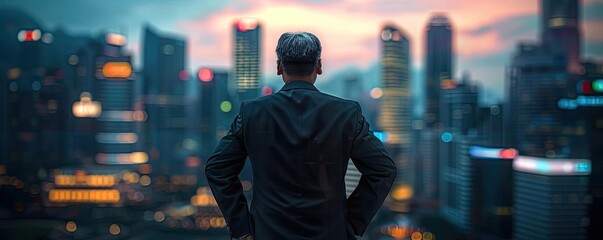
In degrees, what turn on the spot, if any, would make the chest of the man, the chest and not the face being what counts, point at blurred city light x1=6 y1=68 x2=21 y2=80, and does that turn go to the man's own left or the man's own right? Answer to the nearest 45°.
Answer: approximately 45° to the man's own left

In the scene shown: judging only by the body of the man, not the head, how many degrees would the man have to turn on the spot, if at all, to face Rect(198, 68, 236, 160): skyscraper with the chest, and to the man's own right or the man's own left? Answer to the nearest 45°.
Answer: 0° — they already face it

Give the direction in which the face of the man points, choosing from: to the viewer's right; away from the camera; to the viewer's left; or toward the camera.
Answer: away from the camera

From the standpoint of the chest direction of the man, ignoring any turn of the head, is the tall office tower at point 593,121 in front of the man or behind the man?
in front

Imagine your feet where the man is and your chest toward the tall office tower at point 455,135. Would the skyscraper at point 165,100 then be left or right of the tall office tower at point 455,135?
left

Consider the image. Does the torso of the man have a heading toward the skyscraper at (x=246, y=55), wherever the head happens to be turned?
yes

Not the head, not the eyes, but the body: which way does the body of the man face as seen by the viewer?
away from the camera

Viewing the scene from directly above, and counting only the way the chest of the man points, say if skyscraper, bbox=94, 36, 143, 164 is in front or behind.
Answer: in front

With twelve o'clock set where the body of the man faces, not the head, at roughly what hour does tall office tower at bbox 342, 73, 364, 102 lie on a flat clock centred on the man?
The tall office tower is roughly at 12 o'clock from the man.
